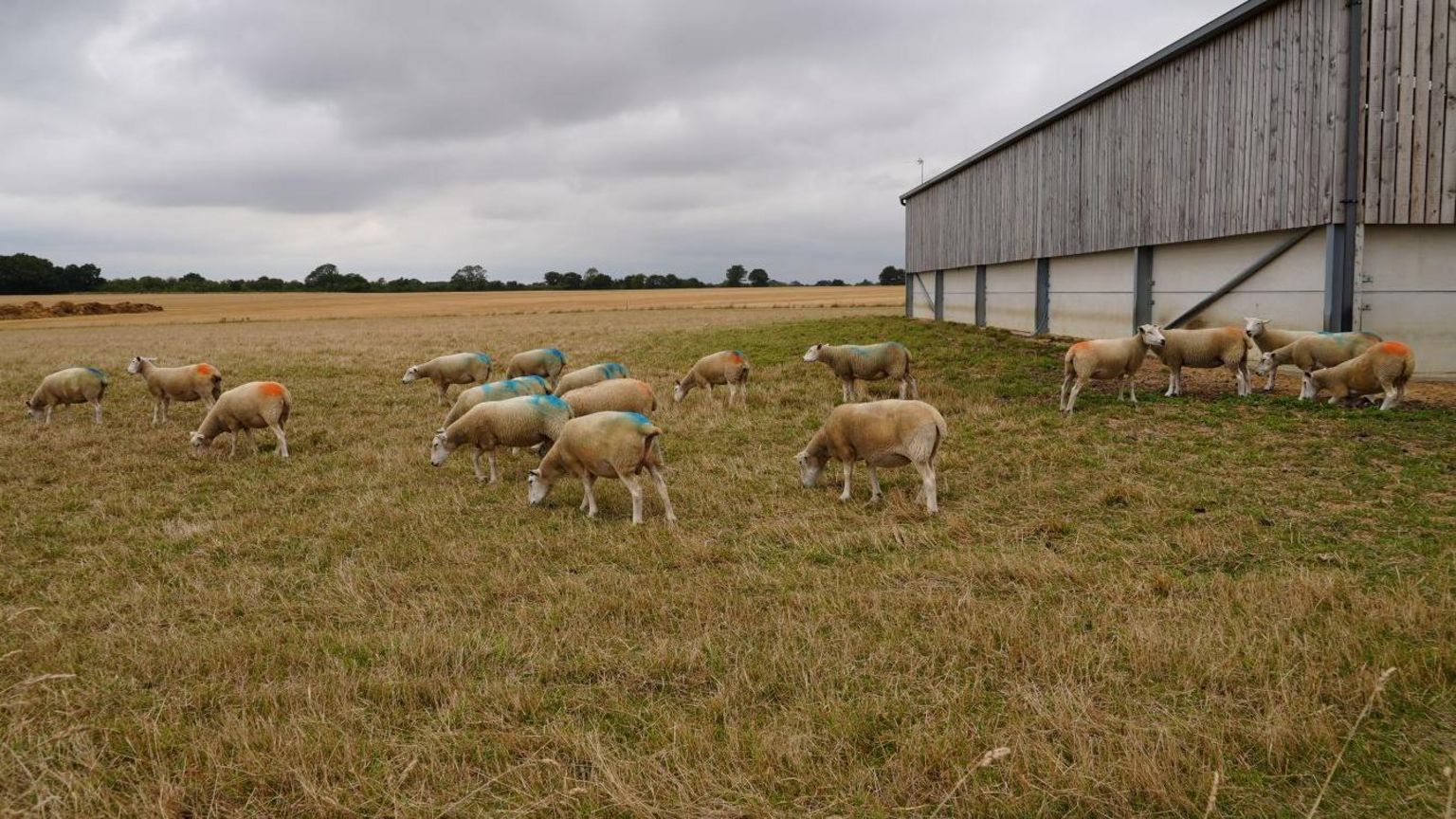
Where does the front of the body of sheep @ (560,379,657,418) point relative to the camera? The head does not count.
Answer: to the viewer's left

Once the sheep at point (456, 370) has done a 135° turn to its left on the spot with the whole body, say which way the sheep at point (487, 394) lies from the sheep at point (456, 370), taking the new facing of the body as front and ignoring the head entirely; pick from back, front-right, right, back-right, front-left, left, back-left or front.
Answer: front-right

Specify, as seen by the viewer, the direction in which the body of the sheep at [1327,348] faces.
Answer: to the viewer's left

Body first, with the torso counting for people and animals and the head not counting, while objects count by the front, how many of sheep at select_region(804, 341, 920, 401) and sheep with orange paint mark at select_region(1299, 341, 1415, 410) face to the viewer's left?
2

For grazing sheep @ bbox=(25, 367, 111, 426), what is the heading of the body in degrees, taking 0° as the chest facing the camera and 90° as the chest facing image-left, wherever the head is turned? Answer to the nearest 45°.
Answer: approximately 90°

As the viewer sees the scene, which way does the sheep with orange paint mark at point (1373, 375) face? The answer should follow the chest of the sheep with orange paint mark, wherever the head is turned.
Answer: to the viewer's left

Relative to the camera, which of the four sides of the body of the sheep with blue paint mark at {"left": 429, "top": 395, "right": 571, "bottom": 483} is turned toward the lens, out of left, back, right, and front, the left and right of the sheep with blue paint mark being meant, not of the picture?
left

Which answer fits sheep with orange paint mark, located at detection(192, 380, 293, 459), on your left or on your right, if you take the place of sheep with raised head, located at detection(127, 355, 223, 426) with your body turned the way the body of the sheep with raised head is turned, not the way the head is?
on your left

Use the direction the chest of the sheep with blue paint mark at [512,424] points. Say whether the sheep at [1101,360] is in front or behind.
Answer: behind

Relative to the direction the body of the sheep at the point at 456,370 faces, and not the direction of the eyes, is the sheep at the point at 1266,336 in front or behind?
behind

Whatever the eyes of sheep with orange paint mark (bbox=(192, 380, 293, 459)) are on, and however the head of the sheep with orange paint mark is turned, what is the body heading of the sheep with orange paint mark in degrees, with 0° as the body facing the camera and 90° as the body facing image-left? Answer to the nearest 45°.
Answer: approximately 90°

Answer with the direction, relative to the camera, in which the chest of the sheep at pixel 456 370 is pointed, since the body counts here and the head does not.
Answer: to the viewer's left

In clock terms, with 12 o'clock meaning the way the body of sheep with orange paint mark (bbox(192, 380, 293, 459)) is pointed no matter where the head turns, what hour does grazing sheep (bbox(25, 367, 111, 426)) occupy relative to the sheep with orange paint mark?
The grazing sheep is roughly at 2 o'clock from the sheep with orange paint mark.

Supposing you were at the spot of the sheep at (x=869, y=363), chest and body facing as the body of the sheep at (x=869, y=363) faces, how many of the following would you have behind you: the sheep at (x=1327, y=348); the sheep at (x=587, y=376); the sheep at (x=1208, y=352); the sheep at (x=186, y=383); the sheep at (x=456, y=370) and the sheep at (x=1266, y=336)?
3
